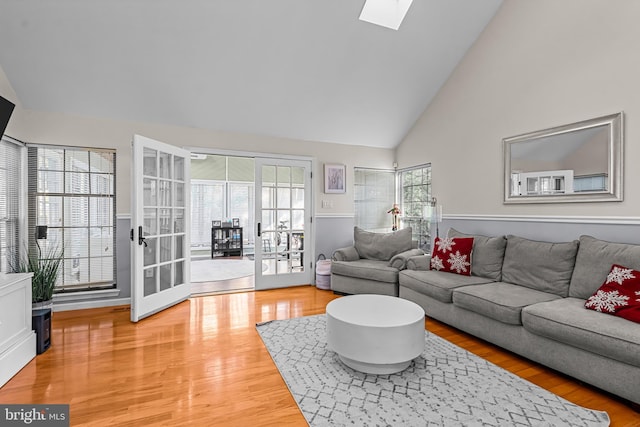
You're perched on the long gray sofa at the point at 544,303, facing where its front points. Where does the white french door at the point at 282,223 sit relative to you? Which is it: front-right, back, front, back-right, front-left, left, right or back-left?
front-right

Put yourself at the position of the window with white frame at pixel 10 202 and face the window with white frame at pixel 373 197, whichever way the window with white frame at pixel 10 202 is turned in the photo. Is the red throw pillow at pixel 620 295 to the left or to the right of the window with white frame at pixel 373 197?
right

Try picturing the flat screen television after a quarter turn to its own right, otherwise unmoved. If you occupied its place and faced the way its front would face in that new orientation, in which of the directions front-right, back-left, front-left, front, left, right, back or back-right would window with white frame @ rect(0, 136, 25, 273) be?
back-right

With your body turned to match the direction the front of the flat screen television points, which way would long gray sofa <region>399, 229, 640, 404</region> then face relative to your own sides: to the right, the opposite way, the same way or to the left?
the opposite way

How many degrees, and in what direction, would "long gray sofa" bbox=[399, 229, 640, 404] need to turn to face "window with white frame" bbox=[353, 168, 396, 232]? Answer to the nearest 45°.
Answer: approximately 90° to its right

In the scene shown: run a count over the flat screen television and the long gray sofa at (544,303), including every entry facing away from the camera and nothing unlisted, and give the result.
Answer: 0

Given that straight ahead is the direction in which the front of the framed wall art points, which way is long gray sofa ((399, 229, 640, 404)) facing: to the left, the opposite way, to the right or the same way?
to the right

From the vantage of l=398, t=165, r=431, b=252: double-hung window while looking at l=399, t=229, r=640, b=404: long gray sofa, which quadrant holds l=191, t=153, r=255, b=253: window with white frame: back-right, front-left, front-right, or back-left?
back-right

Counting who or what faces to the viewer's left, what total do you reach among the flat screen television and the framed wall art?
0

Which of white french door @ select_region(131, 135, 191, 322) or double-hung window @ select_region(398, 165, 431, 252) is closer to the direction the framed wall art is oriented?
the white french door

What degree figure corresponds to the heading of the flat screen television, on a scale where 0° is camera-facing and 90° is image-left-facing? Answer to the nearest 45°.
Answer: approximately 315°

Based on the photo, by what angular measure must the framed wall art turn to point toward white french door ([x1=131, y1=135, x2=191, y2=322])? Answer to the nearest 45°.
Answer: approximately 45° to its right

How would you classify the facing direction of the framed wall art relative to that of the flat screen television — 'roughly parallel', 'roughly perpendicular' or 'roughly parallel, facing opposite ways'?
roughly perpendicular

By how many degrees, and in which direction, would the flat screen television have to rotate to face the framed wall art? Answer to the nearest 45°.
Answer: approximately 45° to its left
